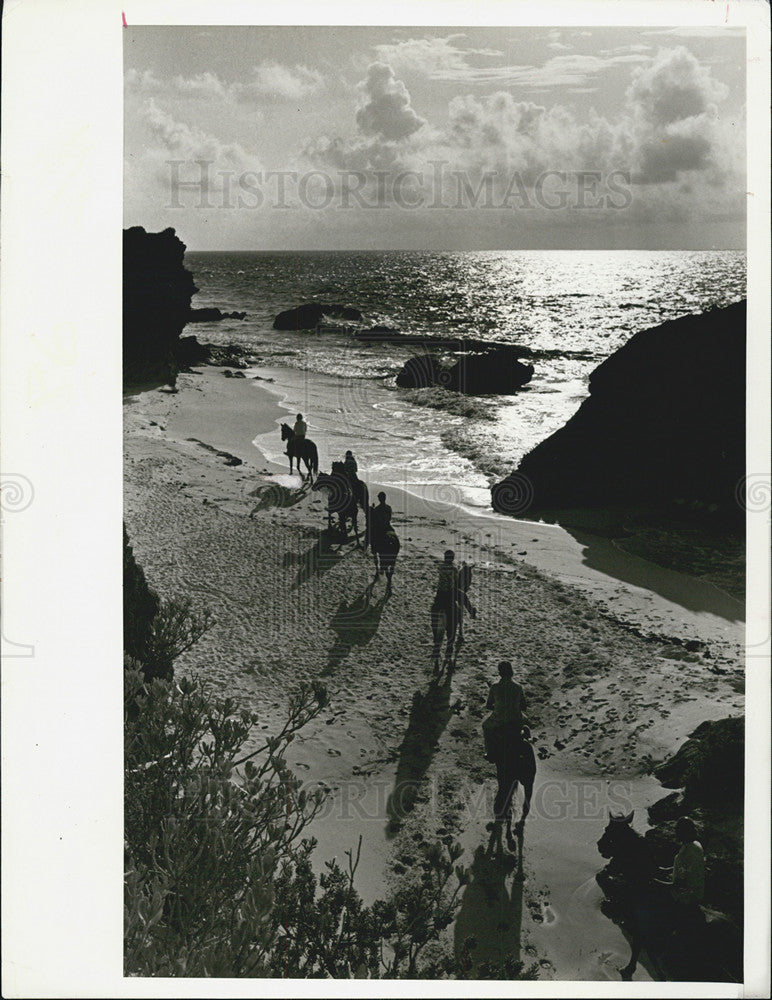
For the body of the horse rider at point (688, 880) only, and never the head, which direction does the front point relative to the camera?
to the viewer's left

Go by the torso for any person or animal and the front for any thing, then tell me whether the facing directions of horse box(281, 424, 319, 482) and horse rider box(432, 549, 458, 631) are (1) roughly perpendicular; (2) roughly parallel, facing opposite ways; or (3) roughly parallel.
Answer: roughly perpendicular

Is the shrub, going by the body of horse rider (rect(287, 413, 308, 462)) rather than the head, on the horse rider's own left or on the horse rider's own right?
on the horse rider's own left

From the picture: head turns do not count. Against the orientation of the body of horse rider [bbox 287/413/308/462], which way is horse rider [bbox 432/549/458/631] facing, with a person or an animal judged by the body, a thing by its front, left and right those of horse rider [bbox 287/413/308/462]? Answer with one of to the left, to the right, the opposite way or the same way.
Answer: to the right

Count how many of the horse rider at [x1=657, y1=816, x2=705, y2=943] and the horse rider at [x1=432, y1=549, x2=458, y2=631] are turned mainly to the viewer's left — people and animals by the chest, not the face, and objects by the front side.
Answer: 1

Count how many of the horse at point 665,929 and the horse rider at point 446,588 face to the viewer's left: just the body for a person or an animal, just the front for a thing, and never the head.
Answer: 1

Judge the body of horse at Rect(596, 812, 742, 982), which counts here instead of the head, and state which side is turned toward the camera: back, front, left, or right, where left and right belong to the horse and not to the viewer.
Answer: left
